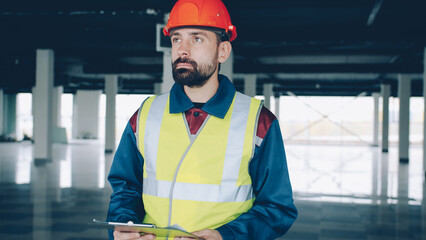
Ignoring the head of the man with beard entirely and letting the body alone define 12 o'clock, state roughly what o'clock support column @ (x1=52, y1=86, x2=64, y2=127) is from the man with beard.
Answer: The support column is roughly at 4 o'clock from the man with beard.

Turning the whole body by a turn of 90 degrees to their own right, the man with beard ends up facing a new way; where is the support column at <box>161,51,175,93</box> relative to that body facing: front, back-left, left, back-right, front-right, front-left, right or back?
front-right

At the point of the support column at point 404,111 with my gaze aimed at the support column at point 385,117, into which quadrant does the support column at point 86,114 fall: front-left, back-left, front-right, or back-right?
front-left

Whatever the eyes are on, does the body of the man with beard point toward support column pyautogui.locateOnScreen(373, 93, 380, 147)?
no

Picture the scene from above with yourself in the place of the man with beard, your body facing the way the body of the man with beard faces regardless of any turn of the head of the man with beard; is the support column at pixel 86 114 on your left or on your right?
on your right

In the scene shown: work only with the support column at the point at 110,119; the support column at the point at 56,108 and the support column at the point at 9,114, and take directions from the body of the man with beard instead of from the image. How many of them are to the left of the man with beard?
0

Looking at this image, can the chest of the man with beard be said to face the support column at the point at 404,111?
no

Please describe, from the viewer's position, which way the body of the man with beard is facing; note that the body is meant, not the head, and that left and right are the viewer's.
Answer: facing the viewer and to the left of the viewer

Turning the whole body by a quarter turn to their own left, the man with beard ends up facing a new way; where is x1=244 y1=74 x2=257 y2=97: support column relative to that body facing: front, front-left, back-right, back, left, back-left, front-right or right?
back-left

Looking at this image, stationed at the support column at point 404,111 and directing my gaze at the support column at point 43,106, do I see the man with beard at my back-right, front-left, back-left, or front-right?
front-left

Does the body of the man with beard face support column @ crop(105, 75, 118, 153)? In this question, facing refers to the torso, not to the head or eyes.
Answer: no

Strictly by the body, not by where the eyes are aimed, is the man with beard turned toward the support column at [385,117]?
no

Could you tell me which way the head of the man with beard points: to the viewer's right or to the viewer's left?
to the viewer's left
